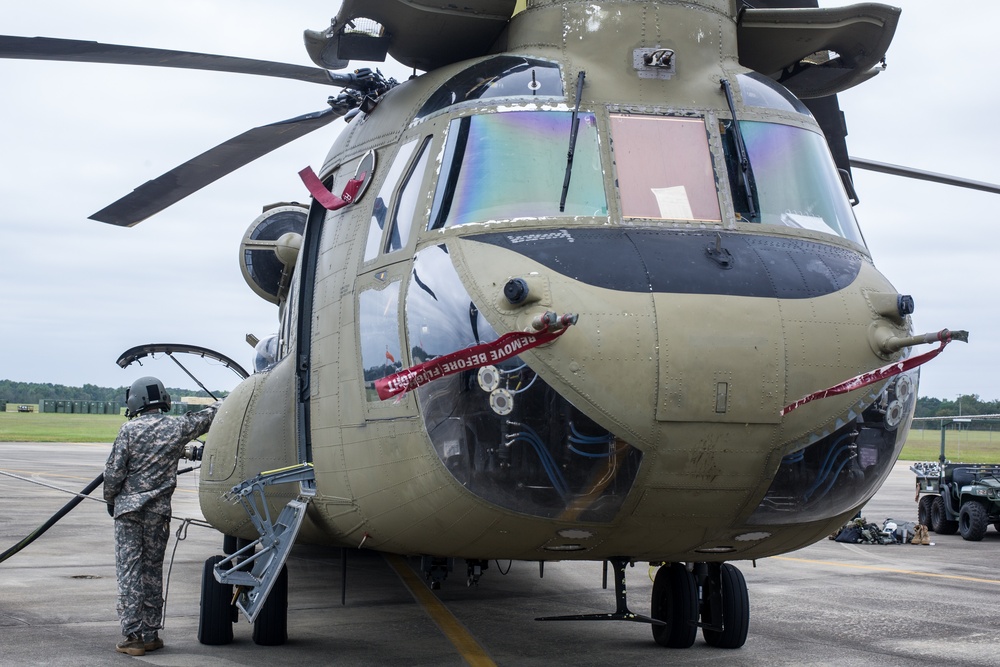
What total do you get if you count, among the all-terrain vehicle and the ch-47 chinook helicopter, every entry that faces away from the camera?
0

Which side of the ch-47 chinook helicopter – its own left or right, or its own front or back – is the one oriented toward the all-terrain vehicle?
left

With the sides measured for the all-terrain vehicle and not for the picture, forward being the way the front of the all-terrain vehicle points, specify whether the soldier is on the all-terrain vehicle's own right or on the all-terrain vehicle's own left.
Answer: on the all-terrain vehicle's own right

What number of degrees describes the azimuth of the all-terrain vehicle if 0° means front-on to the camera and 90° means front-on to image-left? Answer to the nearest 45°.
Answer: approximately 315°
